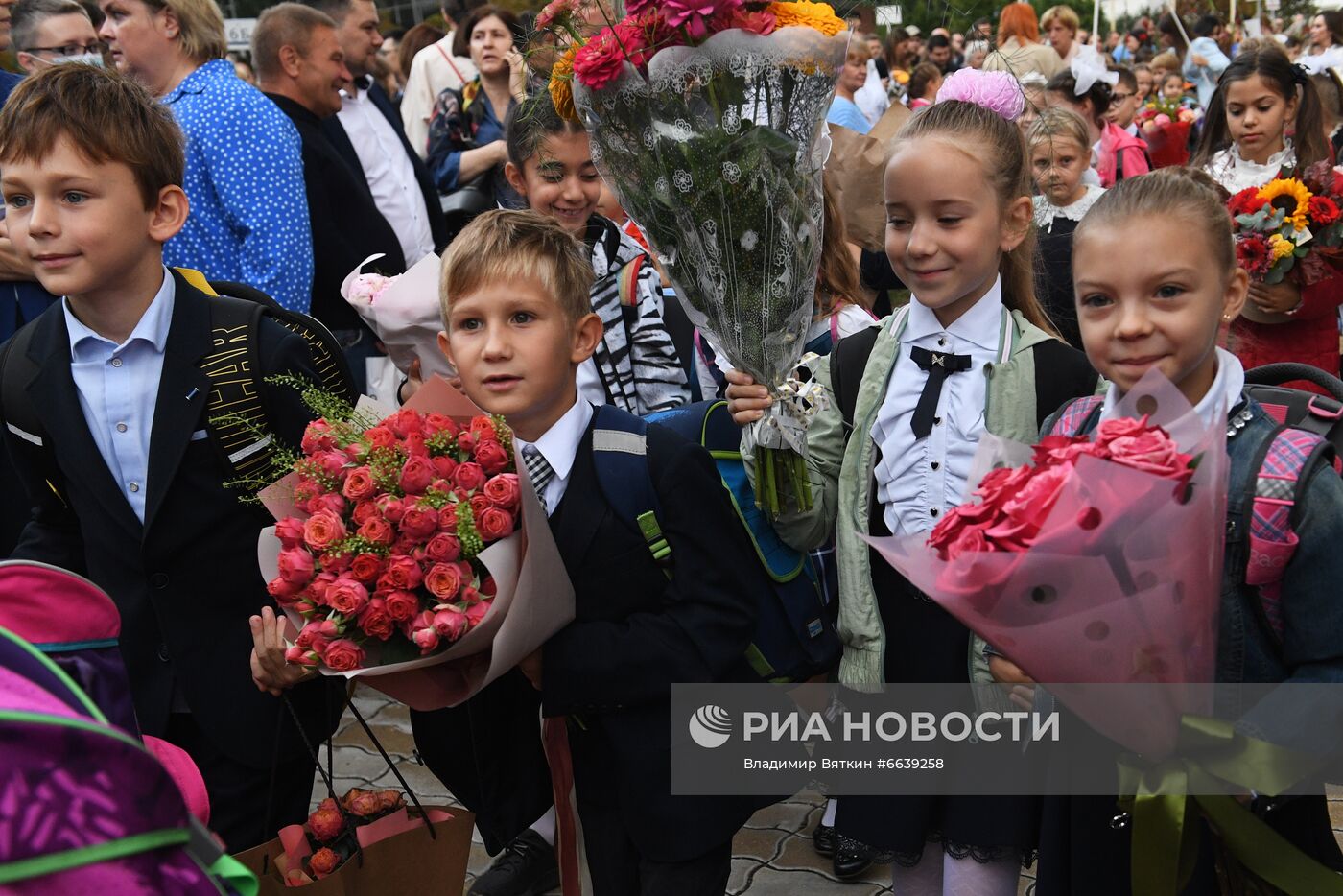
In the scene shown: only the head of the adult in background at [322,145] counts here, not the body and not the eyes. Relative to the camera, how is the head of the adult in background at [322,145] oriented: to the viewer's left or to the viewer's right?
to the viewer's right

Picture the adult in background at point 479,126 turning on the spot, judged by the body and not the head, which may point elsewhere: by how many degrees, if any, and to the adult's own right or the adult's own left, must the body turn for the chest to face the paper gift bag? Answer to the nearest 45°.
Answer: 0° — they already face it

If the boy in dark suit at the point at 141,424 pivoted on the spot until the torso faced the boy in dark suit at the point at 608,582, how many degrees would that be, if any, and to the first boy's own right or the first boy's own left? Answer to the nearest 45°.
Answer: approximately 90° to the first boy's own left

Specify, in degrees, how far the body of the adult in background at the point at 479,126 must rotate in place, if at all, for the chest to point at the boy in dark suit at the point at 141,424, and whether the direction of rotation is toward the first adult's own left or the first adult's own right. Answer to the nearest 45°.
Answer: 0° — they already face them

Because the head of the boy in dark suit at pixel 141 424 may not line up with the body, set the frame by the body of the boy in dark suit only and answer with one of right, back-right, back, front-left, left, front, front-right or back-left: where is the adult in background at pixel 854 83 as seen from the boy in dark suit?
back

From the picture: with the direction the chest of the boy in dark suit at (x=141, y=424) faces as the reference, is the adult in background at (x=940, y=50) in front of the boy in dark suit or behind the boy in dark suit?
behind

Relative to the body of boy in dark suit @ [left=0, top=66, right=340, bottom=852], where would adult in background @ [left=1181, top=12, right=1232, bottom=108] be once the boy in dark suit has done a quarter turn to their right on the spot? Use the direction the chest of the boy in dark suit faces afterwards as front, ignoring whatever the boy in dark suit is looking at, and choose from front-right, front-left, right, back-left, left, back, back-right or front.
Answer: right

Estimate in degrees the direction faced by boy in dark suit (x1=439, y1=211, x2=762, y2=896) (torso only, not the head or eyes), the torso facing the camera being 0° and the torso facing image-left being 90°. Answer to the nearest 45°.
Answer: approximately 45°

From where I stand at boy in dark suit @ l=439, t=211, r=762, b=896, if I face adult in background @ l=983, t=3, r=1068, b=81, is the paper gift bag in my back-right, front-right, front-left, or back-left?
back-left

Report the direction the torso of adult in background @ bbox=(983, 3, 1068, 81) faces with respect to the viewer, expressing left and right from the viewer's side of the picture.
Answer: facing away from the viewer
